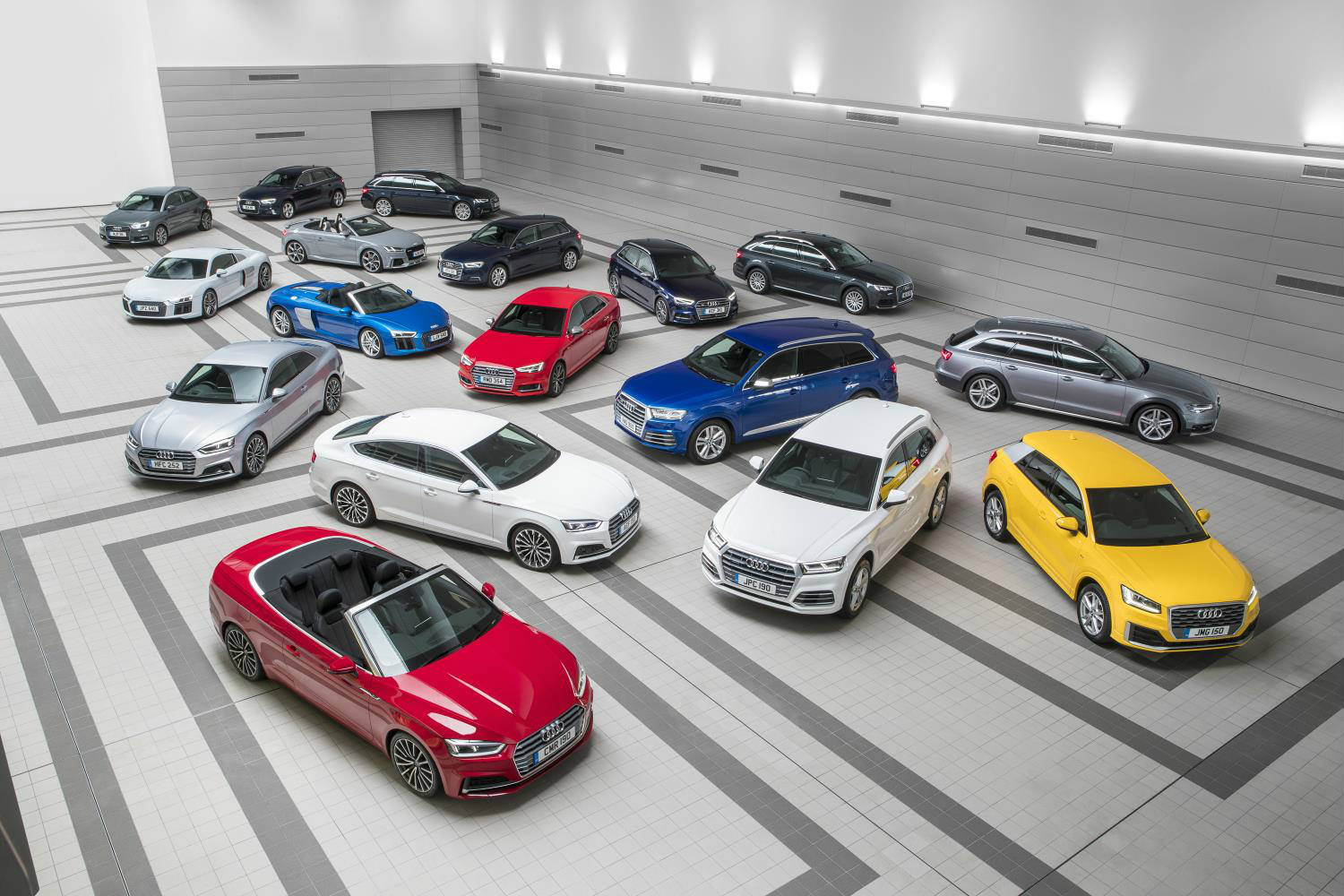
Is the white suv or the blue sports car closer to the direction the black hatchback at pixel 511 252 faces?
the blue sports car

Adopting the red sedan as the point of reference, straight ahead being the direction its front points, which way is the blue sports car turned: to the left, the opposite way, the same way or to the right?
to the left

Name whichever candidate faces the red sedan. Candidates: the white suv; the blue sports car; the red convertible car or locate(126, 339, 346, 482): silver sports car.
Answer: the blue sports car

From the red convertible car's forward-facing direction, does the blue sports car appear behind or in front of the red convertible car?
behind

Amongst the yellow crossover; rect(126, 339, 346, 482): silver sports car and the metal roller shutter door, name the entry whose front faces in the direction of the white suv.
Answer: the metal roller shutter door

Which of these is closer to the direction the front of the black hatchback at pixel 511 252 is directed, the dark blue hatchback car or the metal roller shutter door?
the dark blue hatchback car

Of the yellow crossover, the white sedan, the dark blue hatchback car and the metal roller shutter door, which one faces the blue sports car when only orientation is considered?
the metal roller shutter door

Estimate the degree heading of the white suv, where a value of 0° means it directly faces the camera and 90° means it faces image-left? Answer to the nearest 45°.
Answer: approximately 45°

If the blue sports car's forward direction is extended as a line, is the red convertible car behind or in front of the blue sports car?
in front

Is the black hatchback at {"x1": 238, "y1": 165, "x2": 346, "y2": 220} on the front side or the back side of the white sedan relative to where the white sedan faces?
on the back side

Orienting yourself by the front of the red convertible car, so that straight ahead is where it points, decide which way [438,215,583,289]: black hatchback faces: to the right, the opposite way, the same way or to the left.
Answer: to the right

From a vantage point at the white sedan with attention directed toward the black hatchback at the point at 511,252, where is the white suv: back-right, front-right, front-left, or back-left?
back-right

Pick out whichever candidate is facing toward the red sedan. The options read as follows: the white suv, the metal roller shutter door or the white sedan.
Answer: the metal roller shutter door

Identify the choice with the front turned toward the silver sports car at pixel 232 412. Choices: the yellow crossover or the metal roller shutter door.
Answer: the metal roller shutter door

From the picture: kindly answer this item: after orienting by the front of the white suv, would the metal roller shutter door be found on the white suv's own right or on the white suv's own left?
on the white suv's own right
